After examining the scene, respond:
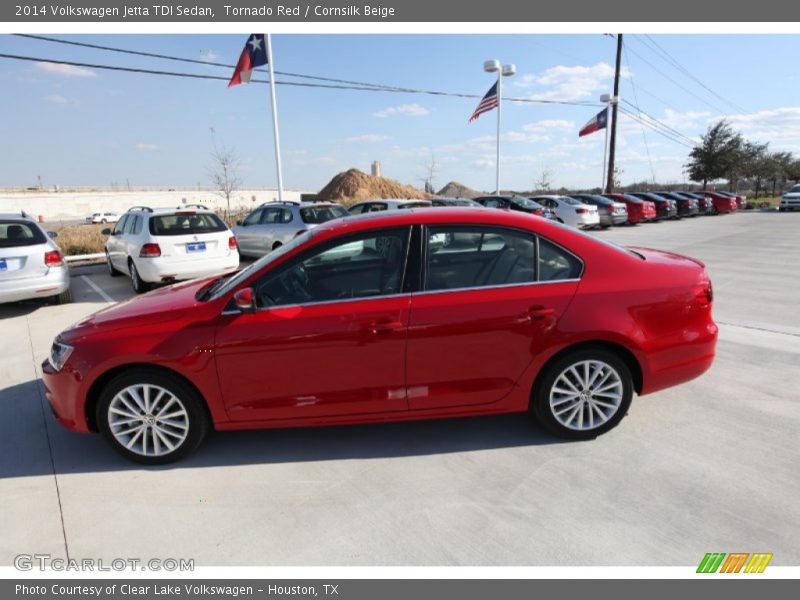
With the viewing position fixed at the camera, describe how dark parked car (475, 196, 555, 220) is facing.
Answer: facing away from the viewer and to the left of the viewer

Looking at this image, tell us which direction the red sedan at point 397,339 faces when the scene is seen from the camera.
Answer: facing to the left of the viewer

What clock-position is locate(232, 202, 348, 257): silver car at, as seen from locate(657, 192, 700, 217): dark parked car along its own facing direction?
The silver car is roughly at 8 o'clock from the dark parked car.

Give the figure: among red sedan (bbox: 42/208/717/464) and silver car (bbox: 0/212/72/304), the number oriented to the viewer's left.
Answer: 1

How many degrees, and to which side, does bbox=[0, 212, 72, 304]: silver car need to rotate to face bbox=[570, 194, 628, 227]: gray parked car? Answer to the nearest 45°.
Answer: approximately 90° to its right

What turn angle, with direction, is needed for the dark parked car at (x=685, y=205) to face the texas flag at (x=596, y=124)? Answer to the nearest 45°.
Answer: approximately 45° to its left

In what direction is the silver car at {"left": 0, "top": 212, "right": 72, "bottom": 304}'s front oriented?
away from the camera

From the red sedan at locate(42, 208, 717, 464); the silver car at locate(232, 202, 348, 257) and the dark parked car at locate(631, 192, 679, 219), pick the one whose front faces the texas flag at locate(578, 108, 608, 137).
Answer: the dark parked car

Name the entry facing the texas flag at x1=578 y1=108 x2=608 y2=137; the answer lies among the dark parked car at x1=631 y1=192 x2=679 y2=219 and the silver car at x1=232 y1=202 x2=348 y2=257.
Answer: the dark parked car

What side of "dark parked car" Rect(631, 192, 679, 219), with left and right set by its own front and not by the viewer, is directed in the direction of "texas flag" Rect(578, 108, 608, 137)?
front

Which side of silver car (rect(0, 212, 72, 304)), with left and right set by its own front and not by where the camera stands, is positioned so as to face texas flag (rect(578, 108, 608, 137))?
right

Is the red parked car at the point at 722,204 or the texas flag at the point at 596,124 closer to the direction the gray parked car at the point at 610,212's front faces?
the texas flag

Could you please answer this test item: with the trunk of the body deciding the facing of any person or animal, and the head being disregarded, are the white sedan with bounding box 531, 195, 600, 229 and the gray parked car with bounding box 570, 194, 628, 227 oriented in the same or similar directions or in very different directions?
same or similar directions

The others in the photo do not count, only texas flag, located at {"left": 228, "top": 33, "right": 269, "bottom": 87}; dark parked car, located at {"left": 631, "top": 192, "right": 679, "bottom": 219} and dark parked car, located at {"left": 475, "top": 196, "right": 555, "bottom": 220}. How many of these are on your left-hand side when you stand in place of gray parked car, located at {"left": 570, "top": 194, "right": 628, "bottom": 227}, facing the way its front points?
2

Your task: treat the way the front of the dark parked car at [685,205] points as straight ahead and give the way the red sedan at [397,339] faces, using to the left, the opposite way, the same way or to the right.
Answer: to the left

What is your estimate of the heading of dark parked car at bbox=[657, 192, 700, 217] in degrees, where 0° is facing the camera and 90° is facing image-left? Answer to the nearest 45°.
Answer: approximately 135°

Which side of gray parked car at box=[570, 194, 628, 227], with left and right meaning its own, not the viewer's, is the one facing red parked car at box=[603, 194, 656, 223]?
right

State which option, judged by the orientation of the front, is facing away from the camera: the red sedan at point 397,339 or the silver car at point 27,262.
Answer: the silver car

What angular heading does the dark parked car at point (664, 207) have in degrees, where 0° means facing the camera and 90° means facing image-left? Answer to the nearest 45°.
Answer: approximately 135°

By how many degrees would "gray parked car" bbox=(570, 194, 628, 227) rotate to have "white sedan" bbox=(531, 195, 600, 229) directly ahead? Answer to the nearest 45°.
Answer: approximately 90° to its left

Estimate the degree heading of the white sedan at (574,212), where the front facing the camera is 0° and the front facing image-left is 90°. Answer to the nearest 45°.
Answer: approximately 135°
